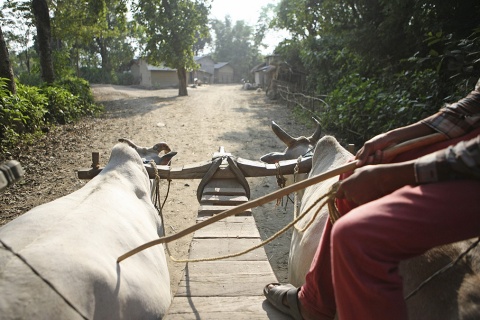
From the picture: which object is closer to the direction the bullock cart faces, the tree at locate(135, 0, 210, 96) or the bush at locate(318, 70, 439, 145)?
the tree

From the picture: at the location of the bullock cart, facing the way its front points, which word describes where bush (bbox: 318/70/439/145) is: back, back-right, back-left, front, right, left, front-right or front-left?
front-right

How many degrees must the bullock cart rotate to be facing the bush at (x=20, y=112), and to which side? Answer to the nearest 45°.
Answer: approximately 45° to its left

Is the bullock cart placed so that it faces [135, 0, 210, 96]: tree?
yes

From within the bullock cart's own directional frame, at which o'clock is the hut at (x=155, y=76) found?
The hut is roughly at 12 o'clock from the bullock cart.

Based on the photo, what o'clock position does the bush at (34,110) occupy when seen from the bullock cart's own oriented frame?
The bush is roughly at 11 o'clock from the bullock cart.

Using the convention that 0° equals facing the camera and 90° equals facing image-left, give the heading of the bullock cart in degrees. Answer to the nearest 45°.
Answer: approximately 180°

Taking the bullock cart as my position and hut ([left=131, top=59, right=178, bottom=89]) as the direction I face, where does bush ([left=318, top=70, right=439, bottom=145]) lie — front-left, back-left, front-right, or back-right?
front-right
